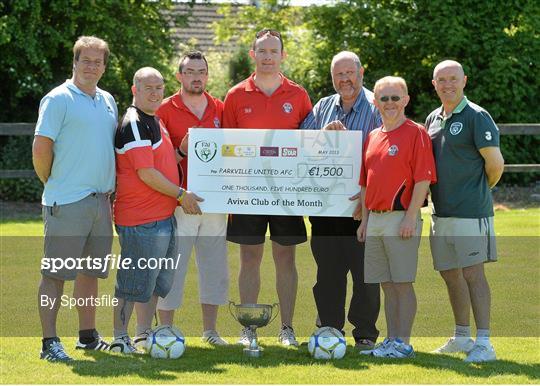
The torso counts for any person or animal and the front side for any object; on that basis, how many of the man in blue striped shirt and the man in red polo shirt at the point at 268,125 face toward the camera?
2

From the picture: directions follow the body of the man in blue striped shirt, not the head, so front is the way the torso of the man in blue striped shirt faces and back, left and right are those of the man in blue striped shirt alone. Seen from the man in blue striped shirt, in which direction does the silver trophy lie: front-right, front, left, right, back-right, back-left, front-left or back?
front-right

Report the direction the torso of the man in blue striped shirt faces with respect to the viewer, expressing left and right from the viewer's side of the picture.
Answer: facing the viewer

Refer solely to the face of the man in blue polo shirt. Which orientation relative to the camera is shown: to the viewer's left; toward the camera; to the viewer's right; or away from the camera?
toward the camera

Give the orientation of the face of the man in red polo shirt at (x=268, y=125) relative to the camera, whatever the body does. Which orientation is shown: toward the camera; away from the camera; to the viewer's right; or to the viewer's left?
toward the camera

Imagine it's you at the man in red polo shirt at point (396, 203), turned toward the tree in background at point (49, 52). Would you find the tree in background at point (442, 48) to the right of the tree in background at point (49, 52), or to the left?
right

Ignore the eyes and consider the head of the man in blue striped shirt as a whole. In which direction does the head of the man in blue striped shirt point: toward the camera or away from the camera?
toward the camera

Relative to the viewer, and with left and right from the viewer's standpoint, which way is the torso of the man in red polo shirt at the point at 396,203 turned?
facing the viewer and to the left of the viewer

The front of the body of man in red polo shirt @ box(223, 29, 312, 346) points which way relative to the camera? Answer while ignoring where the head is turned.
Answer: toward the camera

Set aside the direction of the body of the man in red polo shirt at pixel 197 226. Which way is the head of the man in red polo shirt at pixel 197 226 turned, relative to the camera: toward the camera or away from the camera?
toward the camera

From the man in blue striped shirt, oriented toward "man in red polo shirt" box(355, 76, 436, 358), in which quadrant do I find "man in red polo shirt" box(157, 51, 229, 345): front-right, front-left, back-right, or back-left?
back-right
